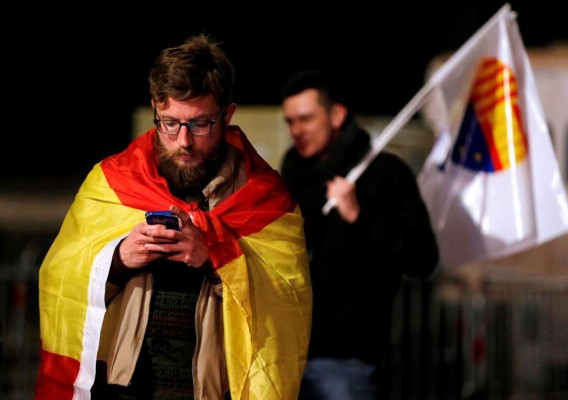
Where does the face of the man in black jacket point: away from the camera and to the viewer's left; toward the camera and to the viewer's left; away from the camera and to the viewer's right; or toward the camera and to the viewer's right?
toward the camera and to the viewer's left

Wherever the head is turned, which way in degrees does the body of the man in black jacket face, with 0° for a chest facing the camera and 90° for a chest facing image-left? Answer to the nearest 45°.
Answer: approximately 45°
